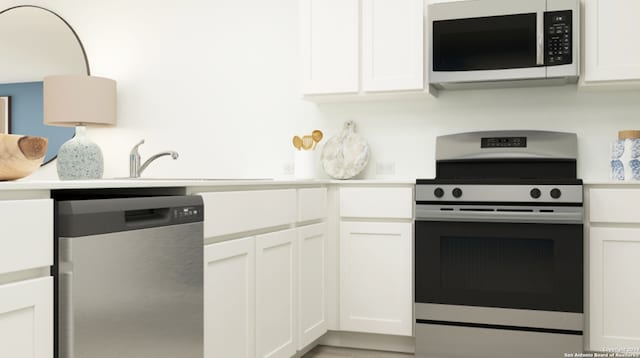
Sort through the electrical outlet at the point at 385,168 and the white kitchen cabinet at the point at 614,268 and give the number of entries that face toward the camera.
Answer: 2

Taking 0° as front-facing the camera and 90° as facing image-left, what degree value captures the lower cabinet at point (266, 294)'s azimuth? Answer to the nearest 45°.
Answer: approximately 315°

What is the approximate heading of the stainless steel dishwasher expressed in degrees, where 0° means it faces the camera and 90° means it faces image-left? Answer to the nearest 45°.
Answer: approximately 315°

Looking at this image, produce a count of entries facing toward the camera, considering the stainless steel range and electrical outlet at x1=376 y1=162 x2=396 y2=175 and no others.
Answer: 2

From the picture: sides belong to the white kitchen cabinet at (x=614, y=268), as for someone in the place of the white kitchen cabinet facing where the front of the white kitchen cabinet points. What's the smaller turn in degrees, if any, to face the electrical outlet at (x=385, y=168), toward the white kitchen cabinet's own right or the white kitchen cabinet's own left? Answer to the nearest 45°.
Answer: approximately 90° to the white kitchen cabinet's own right
